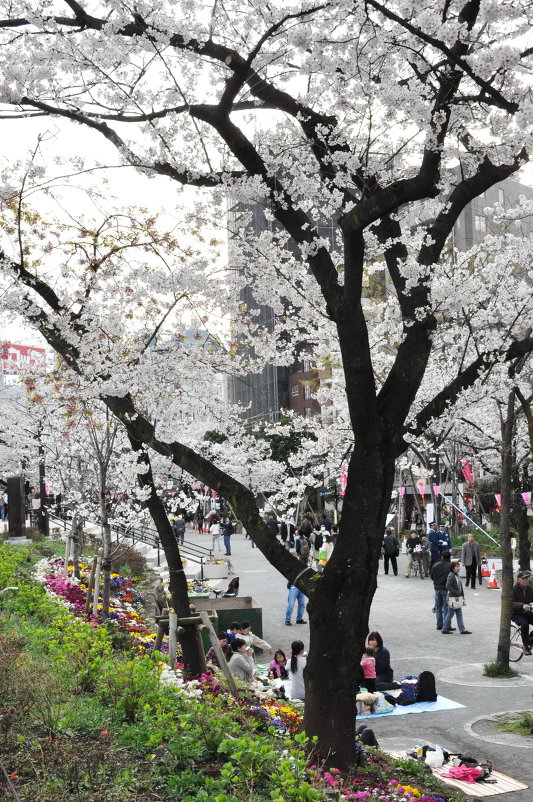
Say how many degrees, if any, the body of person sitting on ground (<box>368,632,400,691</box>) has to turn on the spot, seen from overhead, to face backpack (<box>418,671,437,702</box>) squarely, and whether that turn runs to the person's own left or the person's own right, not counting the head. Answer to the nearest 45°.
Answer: approximately 135° to the person's own left

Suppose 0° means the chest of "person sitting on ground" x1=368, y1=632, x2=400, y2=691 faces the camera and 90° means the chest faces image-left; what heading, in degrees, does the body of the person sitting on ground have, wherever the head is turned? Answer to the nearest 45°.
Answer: approximately 90°

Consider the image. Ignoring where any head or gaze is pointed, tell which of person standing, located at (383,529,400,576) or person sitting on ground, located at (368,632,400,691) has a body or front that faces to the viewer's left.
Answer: the person sitting on ground
